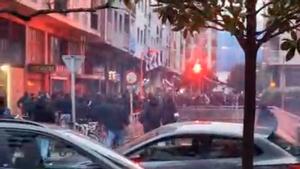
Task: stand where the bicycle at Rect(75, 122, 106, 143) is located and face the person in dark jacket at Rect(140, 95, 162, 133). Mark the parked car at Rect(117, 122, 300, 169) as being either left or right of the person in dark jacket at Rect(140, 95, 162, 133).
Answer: right

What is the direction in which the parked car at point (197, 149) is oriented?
to the viewer's left

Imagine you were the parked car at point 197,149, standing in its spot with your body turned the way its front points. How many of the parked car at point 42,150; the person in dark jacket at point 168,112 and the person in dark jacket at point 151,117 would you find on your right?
2

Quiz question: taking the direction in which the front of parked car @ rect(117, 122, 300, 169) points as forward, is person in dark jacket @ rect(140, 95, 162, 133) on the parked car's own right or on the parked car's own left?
on the parked car's own right

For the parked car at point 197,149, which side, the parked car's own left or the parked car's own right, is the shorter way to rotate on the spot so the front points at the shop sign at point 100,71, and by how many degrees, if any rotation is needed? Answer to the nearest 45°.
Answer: approximately 90° to the parked car's own right
